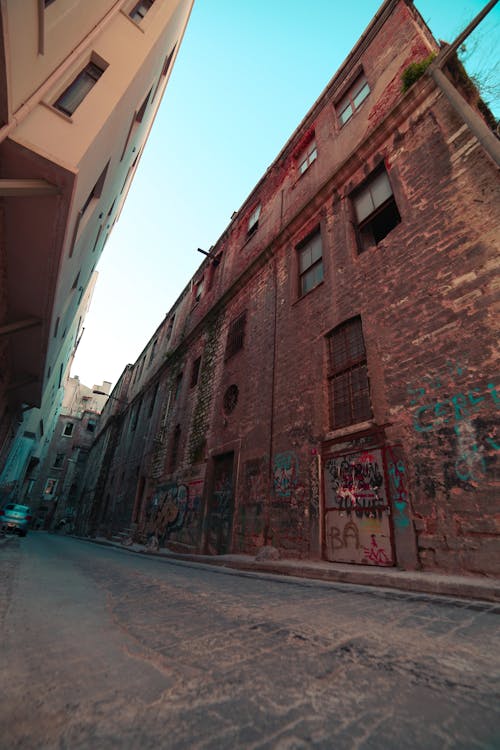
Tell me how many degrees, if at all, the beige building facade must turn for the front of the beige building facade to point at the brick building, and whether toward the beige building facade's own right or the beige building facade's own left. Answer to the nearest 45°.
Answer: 0° — it already faces it

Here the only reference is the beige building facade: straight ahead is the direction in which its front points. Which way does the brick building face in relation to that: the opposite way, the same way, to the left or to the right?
the opposite way

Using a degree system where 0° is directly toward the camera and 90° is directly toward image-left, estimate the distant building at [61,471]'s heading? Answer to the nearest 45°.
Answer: approximately 0°

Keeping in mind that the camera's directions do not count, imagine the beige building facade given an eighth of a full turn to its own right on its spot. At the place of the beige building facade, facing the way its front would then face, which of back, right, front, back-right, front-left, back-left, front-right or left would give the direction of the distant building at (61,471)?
back-left

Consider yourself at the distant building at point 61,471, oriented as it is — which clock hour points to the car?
The car is roughly at 12 o'clock from the distant building.

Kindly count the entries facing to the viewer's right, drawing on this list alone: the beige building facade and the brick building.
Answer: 1

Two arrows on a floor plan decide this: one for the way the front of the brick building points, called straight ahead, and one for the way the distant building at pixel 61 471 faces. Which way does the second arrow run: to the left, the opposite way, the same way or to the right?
to the left

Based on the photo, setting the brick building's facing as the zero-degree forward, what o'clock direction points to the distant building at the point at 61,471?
The distant building is roughly at 3 o'clock from the brick building.

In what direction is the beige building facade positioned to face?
to the viewer's right

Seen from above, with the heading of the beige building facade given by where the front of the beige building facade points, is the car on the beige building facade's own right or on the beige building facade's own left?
on the beige building facade's own left

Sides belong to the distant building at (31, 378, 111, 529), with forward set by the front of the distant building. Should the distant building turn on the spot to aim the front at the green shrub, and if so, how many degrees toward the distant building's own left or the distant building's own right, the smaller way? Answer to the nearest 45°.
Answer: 0° — it already faces it
